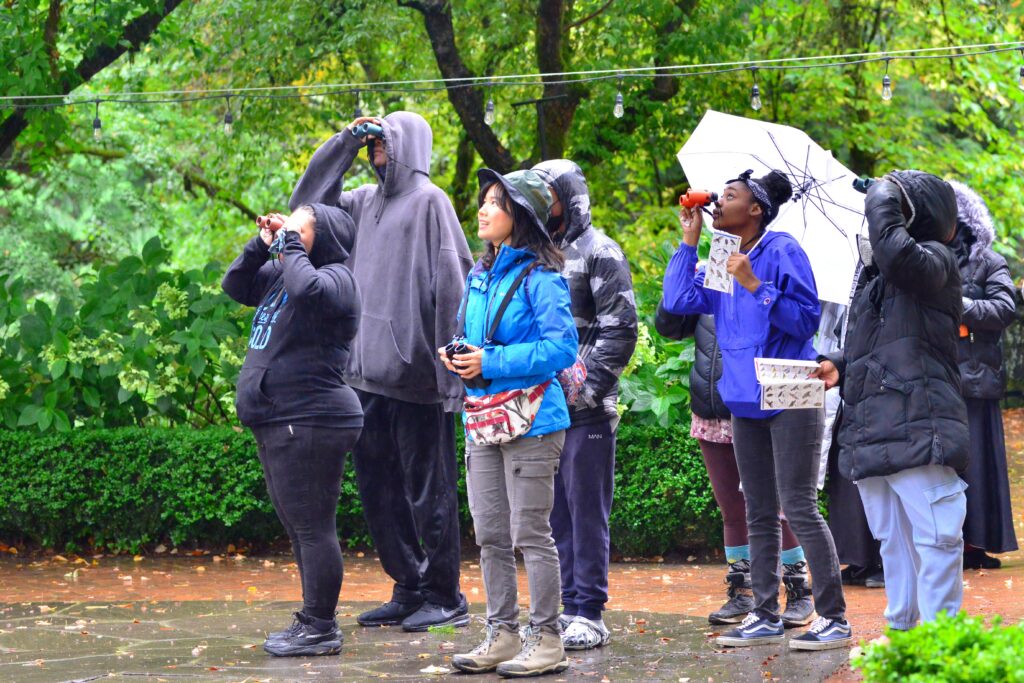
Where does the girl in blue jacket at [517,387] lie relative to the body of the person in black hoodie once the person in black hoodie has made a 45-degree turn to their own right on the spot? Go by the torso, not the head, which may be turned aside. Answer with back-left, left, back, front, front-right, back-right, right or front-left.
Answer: back

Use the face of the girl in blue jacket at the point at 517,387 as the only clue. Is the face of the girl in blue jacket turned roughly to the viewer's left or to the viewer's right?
to the viewer's left

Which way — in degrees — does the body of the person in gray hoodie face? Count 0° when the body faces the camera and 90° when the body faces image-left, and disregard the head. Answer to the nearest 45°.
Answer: approximately 45°

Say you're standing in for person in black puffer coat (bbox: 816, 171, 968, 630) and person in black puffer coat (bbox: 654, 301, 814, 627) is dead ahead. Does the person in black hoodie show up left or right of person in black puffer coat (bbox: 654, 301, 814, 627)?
left

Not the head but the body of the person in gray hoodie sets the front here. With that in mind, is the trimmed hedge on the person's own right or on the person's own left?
on the person's own right
